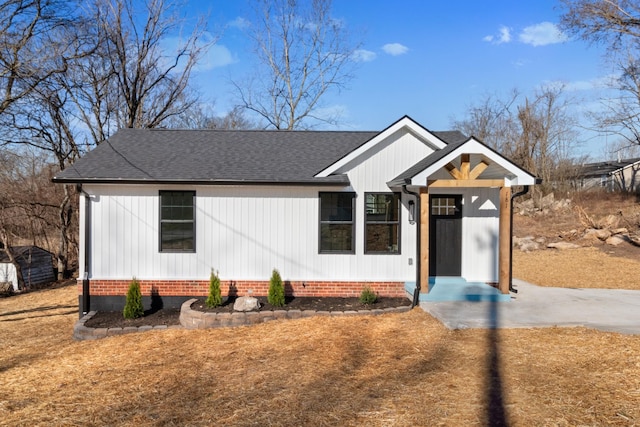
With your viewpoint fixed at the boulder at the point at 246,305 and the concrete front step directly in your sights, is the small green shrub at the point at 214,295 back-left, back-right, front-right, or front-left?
back-left

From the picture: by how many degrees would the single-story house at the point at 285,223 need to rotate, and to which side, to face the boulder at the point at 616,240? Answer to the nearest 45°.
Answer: approximately 135° to its left

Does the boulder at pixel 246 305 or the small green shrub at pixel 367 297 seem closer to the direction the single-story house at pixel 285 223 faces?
the boulder

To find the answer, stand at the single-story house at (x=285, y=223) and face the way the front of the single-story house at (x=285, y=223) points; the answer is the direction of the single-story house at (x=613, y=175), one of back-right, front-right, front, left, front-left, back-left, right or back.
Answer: back-left

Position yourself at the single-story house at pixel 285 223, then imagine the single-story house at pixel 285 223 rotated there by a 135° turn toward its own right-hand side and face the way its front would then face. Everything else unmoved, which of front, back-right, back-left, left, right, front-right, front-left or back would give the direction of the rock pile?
right

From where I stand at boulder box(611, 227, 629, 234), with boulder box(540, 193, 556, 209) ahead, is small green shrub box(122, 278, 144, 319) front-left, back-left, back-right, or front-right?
back-left

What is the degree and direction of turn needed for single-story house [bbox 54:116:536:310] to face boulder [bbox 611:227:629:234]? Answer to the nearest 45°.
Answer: approximately 135° to its left

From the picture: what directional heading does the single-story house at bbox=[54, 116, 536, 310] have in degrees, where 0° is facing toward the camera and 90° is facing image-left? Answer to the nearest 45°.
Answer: approximately 0°

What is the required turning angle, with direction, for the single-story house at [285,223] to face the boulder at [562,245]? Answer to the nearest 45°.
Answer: approximately 135° to its left

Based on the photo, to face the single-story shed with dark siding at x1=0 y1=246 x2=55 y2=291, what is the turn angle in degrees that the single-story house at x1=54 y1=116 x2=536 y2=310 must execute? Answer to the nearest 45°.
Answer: approximately 135° to its right
